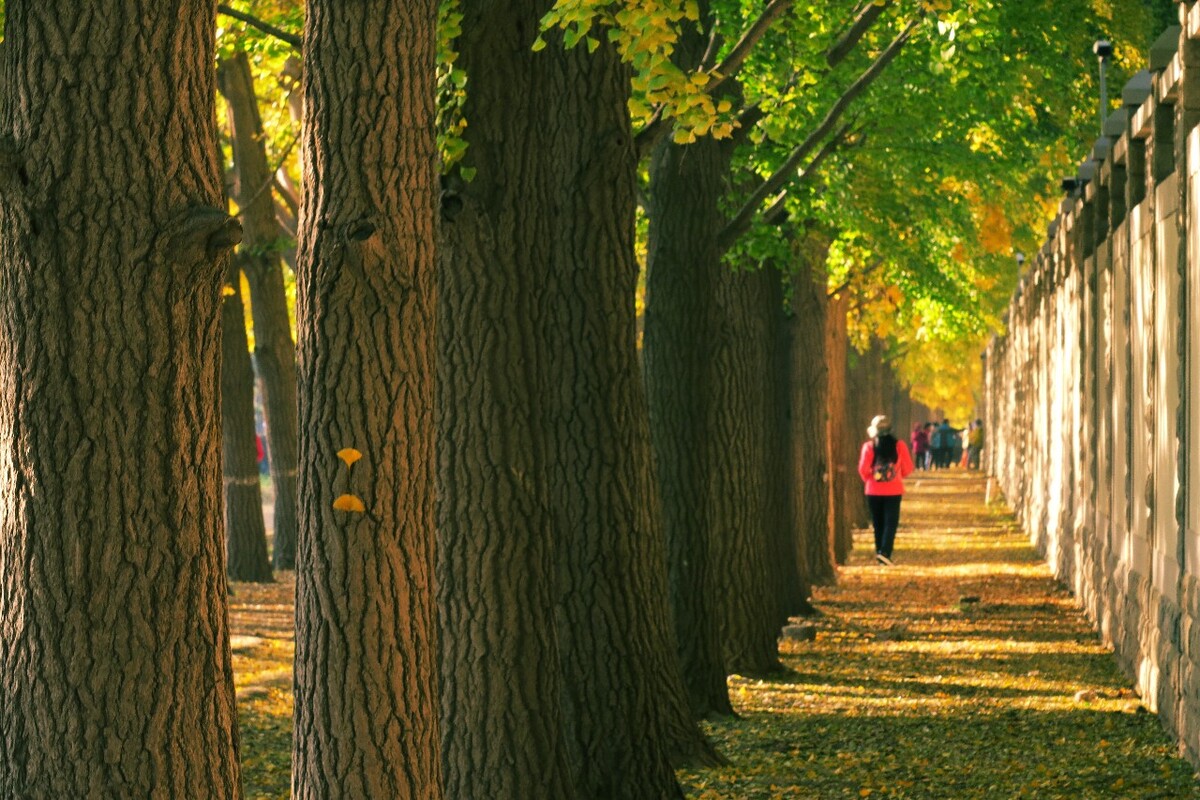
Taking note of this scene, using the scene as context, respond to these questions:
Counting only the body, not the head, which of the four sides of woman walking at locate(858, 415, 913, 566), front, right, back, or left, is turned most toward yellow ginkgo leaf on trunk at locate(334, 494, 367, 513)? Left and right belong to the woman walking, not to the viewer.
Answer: back

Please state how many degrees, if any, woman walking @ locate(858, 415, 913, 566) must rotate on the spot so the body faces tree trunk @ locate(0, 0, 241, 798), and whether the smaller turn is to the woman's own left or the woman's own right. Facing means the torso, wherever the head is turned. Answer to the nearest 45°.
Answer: approximately 180°

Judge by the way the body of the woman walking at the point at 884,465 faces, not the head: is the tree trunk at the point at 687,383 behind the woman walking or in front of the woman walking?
behind

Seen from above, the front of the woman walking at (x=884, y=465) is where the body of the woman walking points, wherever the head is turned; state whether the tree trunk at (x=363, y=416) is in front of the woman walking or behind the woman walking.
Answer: behind

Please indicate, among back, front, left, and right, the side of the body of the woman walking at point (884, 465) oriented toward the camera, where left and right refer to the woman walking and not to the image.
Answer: back

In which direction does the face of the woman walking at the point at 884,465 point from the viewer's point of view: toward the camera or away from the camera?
away from the camera

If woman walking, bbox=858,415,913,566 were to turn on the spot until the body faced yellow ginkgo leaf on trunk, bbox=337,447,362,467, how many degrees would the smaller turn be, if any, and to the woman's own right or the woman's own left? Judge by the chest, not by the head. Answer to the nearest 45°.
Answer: approximately 180°

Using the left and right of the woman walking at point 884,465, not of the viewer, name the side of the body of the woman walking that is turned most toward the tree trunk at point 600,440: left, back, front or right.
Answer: back
